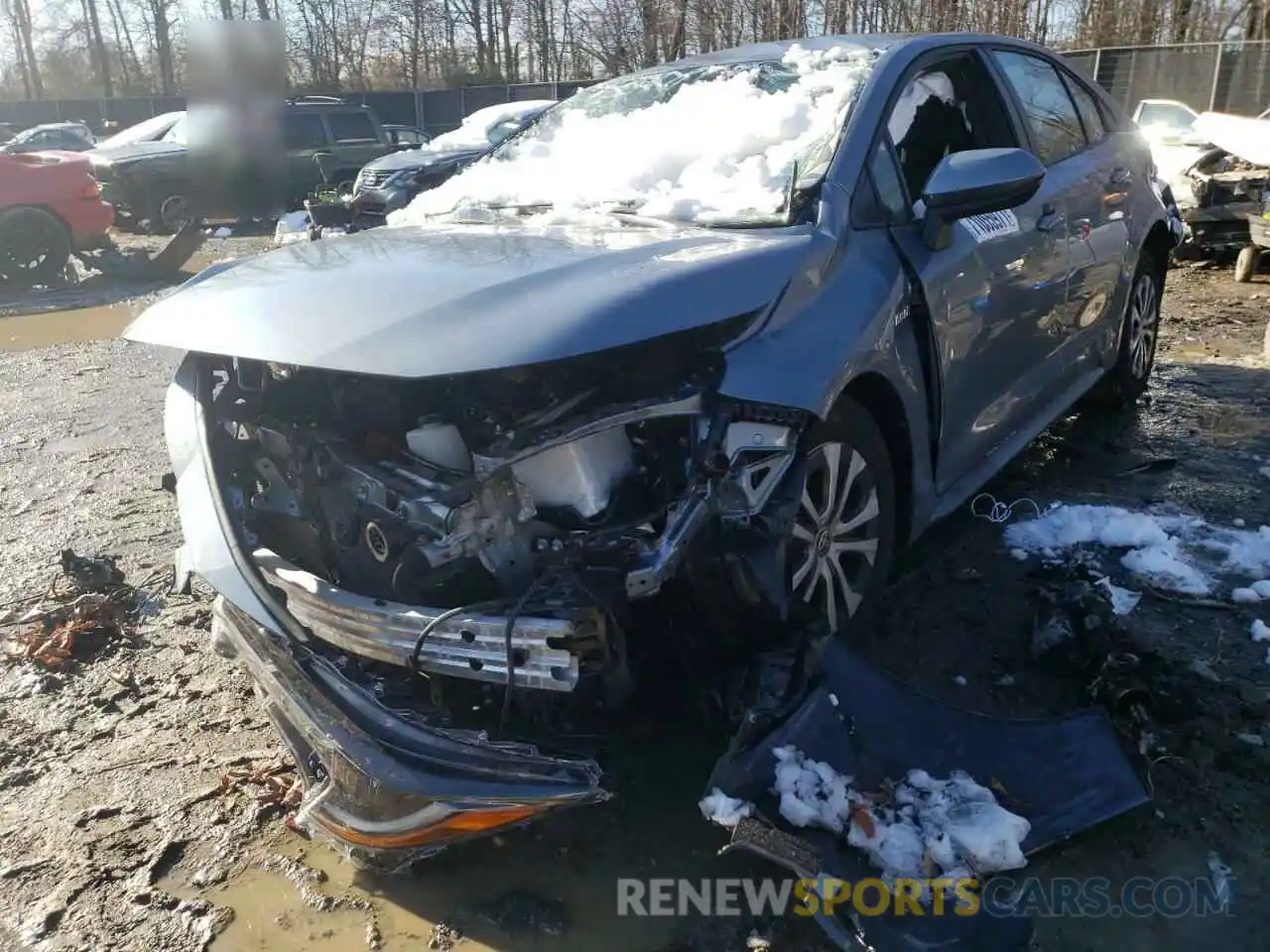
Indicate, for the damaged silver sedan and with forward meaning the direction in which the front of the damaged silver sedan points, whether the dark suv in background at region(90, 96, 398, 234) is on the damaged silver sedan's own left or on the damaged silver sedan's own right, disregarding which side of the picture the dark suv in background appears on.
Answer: on the damaged silver sedan's own right

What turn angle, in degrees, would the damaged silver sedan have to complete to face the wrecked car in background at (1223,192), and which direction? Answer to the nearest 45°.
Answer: approximately 180°

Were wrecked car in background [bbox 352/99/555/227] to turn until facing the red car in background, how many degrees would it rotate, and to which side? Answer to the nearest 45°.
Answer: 0° — it already faces it

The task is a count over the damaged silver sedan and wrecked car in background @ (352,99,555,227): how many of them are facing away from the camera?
0

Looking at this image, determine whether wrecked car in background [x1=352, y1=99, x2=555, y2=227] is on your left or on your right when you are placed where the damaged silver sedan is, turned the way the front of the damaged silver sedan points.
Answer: on your right

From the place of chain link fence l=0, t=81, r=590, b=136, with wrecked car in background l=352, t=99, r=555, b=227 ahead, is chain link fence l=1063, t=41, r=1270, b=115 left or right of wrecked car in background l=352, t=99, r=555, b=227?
left

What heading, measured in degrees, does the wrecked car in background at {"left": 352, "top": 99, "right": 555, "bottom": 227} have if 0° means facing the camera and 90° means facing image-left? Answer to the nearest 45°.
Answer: approximately 45°

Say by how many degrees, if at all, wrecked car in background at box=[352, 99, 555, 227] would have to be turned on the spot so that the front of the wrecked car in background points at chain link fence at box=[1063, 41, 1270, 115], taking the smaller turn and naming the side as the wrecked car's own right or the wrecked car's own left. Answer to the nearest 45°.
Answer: approximately 135° to the wrecked car's own left

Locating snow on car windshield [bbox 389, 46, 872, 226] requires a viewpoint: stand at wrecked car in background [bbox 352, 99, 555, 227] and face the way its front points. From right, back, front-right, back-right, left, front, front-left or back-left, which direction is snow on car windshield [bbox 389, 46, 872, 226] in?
front-left

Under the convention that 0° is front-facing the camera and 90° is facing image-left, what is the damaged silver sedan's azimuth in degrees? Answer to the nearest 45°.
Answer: approximately 45°

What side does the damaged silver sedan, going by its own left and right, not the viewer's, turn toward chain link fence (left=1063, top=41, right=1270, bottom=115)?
back

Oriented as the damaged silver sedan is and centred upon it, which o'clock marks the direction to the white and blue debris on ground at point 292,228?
The white and blue debris on ground is roughly at 4 o'clock from the damaged silver sedan.
